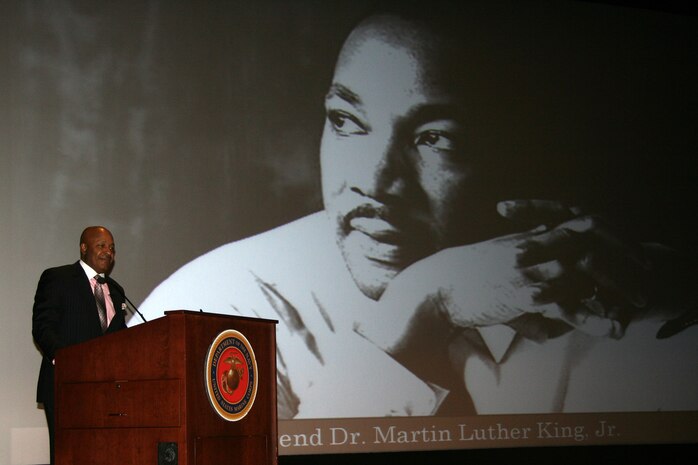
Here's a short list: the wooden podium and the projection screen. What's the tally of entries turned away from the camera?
0

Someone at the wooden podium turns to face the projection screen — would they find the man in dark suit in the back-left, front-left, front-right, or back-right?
front-left

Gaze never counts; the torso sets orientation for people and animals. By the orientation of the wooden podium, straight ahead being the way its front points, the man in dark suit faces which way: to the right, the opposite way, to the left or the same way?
the same way

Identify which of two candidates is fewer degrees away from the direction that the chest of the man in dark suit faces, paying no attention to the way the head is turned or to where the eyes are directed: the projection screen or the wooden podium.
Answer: the wooden podium

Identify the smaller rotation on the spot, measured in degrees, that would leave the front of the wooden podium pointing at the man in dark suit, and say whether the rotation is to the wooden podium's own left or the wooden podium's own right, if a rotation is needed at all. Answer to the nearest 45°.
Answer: approximately 180°

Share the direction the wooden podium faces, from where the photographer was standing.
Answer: facing the viewer and to the right of the viewer

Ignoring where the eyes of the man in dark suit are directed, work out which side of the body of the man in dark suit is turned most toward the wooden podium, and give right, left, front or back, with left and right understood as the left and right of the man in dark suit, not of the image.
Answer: front

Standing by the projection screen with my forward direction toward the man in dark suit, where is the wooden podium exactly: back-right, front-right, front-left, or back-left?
front-left

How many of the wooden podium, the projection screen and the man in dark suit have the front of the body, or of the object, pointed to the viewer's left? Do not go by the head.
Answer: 0

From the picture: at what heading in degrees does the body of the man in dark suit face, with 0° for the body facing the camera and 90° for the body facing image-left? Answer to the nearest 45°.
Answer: approximately 315°

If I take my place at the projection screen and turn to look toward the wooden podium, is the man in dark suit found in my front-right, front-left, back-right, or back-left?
front-right

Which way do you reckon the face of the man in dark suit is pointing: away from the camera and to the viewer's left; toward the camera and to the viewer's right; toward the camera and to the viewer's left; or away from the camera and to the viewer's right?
toward the camera and to the viewer's right

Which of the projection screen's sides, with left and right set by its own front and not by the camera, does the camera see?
front
